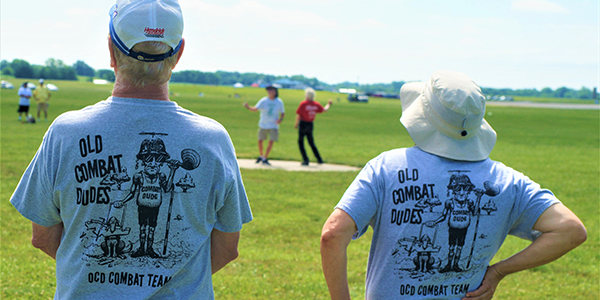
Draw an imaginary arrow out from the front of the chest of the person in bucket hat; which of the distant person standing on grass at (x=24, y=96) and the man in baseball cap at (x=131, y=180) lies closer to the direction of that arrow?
the distant person standing on grass

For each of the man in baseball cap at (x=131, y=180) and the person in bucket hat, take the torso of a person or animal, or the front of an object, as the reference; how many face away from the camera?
2

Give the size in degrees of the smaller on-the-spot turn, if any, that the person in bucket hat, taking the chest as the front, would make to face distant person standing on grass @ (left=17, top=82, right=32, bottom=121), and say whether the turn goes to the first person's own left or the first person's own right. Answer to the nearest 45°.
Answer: approximately 45° to the first person's own left

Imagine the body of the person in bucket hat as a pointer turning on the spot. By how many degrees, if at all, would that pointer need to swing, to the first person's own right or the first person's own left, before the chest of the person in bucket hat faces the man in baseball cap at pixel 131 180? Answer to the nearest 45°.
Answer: approximately 135° to the first person's own left

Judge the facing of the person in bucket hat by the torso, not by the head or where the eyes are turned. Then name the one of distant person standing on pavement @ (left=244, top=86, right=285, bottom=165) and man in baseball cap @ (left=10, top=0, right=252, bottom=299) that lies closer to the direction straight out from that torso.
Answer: the distant person standing on pavement

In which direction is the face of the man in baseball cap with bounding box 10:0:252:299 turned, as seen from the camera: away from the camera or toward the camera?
away from the camera

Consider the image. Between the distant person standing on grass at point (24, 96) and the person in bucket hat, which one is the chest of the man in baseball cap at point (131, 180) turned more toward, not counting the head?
the distant person standing on grass

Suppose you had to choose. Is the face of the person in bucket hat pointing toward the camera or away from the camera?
away from the camera

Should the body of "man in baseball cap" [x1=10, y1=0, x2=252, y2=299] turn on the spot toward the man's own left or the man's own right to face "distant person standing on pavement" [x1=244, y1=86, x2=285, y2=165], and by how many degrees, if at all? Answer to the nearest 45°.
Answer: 0° — they already face them

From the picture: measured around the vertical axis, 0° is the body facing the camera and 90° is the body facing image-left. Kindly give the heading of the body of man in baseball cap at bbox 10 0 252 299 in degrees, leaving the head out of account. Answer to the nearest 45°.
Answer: approximately 180°

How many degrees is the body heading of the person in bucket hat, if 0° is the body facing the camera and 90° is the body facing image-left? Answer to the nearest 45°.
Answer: approximately 180°

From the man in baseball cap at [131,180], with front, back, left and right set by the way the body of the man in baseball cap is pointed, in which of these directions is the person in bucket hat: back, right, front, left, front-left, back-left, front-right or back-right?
right

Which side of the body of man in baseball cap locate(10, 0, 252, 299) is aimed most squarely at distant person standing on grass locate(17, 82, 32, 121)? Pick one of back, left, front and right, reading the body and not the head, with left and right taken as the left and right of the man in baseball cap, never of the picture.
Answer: front
